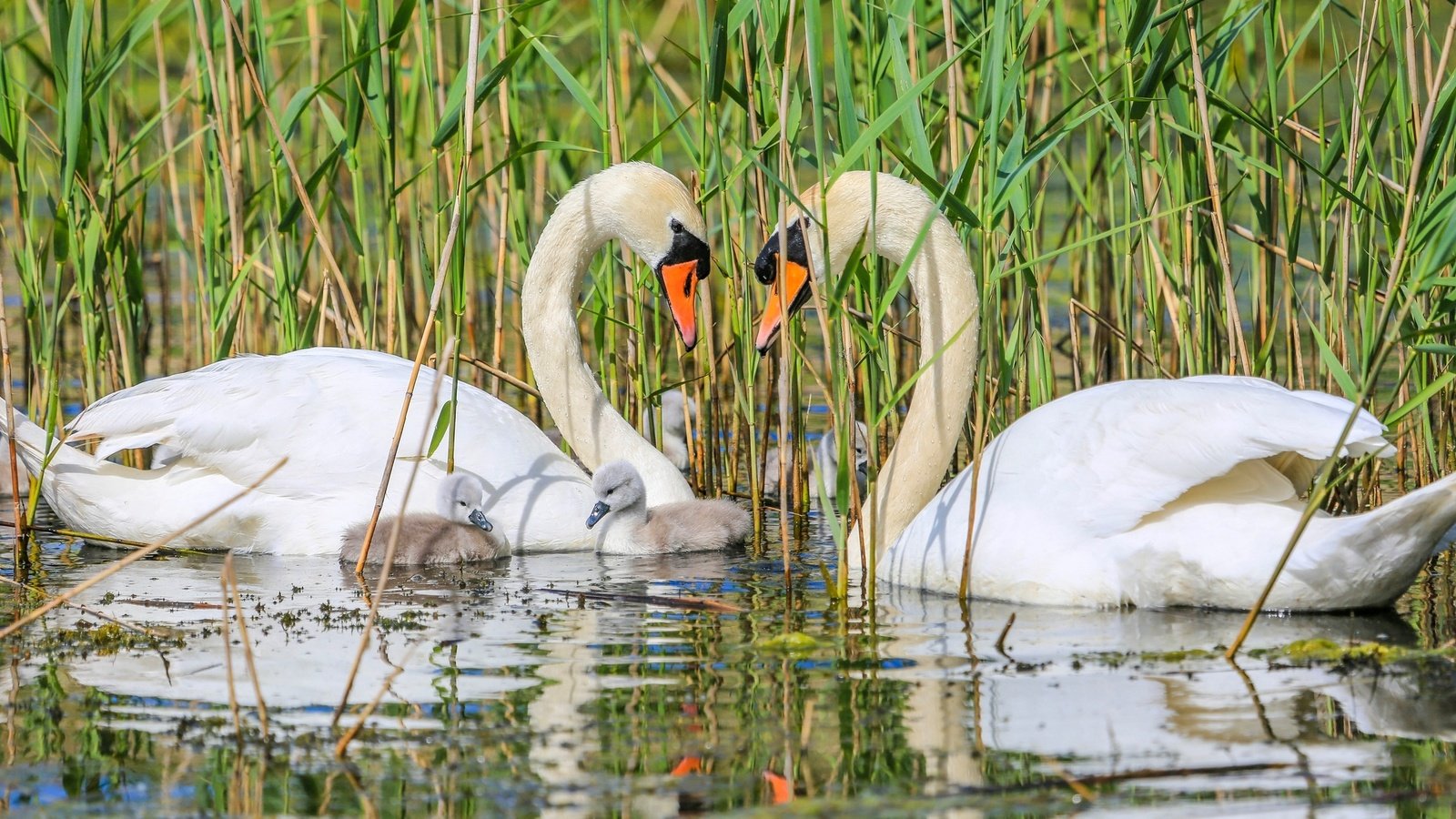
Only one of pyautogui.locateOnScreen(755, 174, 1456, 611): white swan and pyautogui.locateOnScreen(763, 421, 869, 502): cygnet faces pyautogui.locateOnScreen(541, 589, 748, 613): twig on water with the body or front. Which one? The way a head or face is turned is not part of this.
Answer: the white swan

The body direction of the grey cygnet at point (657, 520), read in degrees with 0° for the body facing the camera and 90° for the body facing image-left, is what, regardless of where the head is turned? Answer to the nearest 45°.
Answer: approximately 90°

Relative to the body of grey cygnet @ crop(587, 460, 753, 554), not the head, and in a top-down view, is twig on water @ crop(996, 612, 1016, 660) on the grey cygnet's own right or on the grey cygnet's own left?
on the grey cygnet's own left

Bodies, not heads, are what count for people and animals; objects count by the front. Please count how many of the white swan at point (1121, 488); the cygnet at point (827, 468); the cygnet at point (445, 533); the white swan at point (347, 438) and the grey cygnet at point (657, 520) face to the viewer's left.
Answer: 2

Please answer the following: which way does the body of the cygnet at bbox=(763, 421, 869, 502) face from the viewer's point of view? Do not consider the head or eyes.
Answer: to the viewer's right

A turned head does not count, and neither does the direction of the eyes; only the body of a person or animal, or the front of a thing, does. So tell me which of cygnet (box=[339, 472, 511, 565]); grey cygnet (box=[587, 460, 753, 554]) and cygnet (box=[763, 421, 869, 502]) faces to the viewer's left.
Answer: the grey cygnet

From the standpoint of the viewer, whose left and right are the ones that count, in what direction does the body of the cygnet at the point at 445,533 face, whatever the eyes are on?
facing to the right of the viewer

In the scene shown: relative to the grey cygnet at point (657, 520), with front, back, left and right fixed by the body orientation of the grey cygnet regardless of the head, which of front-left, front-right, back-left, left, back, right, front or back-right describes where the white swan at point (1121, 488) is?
back-left

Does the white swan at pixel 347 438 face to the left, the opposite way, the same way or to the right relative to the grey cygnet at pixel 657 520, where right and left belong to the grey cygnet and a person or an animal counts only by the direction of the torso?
the opposite way

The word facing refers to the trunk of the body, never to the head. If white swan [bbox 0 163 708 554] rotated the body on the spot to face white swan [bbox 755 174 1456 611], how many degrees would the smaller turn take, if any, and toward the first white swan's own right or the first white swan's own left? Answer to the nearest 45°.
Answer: approximately 45° to the first white swan's own right

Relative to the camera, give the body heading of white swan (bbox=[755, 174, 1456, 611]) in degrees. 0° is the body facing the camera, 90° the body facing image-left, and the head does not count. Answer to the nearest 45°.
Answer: approximately 90°

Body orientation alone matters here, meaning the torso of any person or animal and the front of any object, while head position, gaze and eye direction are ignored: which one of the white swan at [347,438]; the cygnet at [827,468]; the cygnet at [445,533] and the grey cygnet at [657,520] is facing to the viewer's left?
the grey cygnet

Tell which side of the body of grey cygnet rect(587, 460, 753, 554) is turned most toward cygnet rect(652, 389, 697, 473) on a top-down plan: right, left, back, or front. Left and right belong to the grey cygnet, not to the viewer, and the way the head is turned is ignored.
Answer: right

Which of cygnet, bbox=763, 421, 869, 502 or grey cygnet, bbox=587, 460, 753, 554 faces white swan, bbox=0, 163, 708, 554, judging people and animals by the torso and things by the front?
the grey cygnet

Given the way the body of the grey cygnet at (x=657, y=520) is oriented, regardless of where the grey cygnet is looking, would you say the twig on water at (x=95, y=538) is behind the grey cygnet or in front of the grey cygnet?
in front

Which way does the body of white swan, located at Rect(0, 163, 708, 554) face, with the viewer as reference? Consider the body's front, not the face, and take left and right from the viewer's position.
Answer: facing to the right of the viewer

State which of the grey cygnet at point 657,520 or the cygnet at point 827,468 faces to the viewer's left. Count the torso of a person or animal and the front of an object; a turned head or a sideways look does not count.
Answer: the grey cygnet

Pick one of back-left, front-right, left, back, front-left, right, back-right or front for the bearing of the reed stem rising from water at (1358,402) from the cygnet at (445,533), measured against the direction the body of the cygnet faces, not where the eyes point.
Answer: front-right

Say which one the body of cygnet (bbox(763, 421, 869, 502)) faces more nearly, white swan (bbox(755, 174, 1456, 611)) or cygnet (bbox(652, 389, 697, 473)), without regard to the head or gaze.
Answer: the white swan
